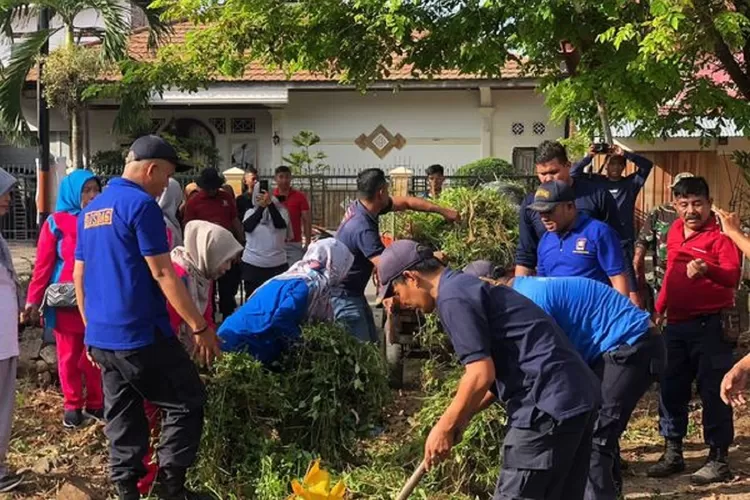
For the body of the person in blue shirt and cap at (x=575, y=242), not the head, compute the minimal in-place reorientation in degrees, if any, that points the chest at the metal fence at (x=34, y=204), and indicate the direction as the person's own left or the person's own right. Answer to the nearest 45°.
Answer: approximately 90° to the person's own right

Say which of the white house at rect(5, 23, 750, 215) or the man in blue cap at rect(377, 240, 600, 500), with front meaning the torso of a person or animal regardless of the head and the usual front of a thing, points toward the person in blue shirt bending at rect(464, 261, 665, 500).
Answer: the white house

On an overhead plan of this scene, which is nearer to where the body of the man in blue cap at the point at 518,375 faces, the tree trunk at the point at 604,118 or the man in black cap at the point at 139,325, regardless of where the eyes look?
the man in black cap

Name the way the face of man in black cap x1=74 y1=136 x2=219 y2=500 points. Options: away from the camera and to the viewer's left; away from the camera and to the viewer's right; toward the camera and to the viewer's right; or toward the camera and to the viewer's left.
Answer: away from the camera and to the viewer's right

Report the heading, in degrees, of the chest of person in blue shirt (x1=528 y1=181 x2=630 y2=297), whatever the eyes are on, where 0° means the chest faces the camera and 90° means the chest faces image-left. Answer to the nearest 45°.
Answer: approximately 45°

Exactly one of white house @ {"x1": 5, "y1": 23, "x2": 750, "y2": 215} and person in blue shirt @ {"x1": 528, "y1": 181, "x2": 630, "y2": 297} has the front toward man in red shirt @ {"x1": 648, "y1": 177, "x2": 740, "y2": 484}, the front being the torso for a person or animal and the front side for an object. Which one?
the white house

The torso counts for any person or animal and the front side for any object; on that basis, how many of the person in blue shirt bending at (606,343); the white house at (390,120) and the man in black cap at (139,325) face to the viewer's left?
1

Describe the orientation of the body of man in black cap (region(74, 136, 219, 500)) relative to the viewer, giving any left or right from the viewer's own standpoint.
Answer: facing away from the viewer and to the right of the viewer

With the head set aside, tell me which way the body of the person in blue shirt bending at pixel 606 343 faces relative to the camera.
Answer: to the viewer's left
